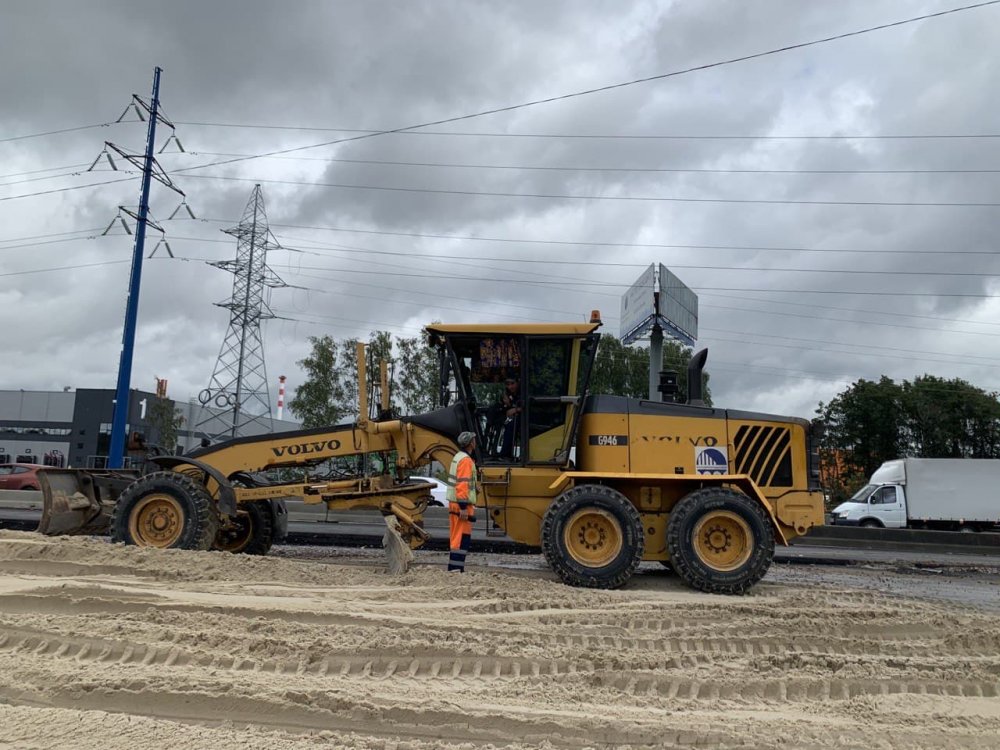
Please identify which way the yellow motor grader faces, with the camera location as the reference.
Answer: facing to the left of the viewer

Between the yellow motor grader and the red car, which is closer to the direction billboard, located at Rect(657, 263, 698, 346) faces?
the yellow motor grader

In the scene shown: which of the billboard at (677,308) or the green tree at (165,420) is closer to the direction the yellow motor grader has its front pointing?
the green tree

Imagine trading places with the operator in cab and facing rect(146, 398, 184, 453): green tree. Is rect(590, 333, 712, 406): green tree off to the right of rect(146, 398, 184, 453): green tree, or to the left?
right

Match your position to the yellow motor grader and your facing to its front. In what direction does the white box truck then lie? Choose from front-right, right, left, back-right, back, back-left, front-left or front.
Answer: back-right

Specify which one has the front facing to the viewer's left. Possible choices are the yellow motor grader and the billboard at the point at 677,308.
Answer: the yellow motor grader

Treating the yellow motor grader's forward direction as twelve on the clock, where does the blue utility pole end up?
The blue utility pole is roughly at 2 o'clock from the yellow motor grader.

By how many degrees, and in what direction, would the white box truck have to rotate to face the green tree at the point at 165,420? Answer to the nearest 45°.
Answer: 0° — it already faces it

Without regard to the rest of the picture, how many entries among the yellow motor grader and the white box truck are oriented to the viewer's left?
2

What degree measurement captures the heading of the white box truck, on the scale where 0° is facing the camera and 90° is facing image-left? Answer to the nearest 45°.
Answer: approximately 90°

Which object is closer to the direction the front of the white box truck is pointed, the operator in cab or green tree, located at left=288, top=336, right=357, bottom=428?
the green tree
